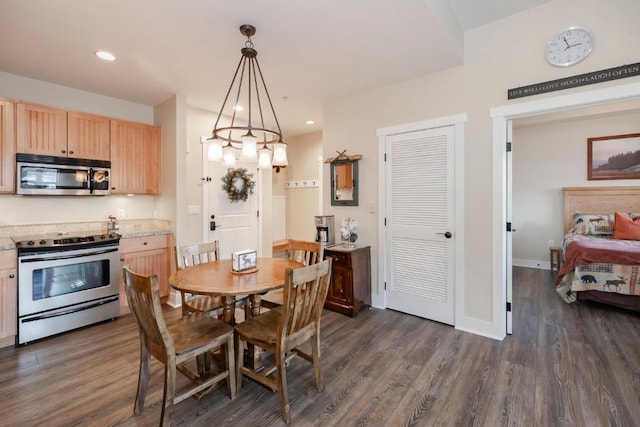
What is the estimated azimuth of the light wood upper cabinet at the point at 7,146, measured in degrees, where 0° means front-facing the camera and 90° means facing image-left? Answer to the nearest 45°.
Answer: approximately 0°

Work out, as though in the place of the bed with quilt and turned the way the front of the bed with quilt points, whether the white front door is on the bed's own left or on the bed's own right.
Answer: on the bed's own right

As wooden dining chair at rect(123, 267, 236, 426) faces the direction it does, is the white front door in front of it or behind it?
in front

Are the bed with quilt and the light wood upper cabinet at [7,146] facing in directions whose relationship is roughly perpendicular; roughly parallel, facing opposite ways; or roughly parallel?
roughly perpendicular

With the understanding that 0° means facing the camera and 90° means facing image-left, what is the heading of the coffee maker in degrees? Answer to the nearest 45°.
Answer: approximately 45°

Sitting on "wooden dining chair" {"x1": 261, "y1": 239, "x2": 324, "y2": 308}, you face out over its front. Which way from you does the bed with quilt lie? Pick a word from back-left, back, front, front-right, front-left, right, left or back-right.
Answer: back-left

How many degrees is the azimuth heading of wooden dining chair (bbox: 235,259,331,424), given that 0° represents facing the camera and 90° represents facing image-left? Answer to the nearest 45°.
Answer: approximately 135°

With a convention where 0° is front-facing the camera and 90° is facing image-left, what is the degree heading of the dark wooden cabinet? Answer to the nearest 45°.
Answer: approximately 45°

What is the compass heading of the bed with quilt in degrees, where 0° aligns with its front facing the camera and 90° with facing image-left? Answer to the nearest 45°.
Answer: approximately 0°

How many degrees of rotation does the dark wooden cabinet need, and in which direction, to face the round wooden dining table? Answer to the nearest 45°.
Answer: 0° — it already faces it

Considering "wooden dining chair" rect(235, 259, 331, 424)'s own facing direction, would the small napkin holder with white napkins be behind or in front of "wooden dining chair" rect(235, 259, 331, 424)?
in front

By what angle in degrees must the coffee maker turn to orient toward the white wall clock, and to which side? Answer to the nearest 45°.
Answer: approximately 90° to its left

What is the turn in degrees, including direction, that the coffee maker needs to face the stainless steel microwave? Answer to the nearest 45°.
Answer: approximately 45° to its right
